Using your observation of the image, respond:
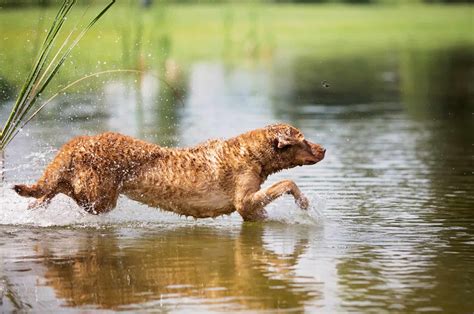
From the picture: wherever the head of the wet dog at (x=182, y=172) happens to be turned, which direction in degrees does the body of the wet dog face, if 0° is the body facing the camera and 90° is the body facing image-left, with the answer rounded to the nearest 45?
approximately 270°

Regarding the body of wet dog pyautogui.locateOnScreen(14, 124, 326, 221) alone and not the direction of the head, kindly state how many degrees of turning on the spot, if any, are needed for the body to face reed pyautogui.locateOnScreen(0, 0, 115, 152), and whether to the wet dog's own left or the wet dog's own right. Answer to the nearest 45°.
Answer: approximately 180°
